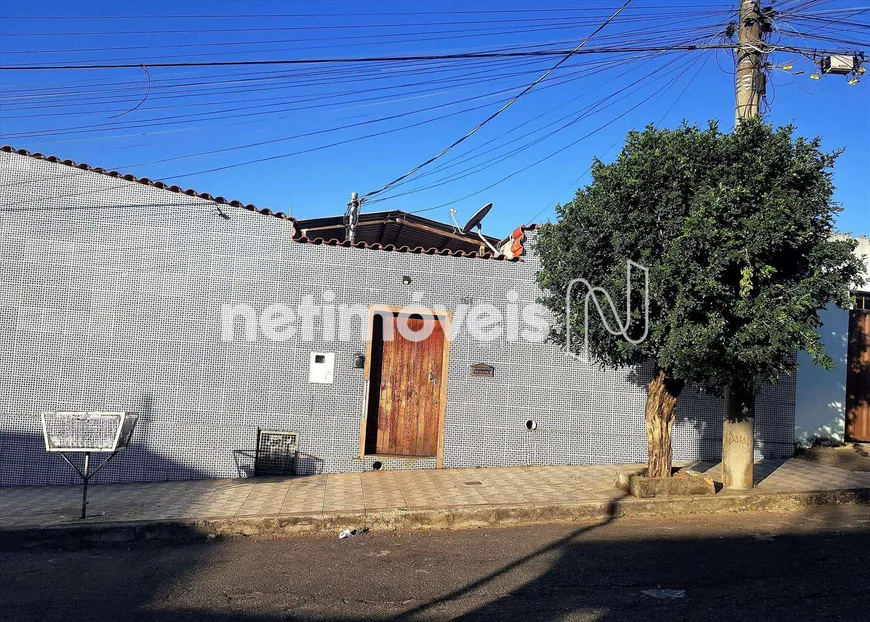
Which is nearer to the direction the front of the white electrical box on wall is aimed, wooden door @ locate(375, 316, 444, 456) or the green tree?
the green tree

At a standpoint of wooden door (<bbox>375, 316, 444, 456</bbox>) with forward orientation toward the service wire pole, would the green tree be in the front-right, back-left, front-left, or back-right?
back-right

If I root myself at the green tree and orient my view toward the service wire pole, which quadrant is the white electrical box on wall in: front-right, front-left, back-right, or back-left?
front-left

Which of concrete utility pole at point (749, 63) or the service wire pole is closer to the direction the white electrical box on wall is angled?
the concrete utility pole

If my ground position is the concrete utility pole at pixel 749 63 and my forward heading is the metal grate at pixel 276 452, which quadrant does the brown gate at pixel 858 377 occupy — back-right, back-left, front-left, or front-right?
back-right

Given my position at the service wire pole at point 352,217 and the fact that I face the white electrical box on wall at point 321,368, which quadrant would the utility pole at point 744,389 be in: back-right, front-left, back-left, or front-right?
front-left

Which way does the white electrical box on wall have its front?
toward the camera

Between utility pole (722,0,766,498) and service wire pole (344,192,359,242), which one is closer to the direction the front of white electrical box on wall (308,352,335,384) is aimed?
the utility pole

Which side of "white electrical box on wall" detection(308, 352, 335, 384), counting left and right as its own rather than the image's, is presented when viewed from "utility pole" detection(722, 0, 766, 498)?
left

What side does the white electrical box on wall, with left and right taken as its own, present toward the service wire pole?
back

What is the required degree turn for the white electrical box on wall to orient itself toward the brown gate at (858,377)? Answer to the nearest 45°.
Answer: approximately 90° to its left
